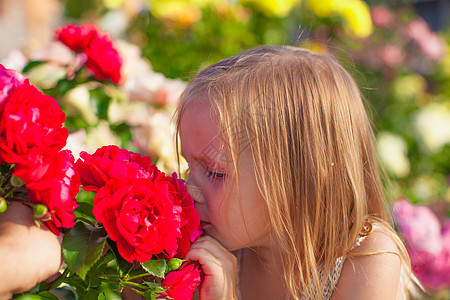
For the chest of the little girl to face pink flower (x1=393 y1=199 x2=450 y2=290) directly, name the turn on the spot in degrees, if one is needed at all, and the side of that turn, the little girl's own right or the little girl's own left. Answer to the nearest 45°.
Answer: approximately 135° to the little girl's own right

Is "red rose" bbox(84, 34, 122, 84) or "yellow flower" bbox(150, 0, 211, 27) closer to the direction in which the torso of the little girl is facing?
the red rose

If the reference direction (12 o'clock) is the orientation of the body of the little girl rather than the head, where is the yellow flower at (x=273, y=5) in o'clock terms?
The yellow flower is roughly at 3 o'clock from the little girl.

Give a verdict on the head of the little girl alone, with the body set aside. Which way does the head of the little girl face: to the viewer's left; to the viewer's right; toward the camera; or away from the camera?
to the viewer's left

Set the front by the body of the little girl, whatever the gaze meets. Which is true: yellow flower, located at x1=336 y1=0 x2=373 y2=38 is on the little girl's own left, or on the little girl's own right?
on the little girl's own right

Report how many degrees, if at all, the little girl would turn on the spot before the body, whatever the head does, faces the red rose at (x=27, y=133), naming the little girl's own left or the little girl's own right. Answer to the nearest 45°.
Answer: approximately 45° to the little girl's own left

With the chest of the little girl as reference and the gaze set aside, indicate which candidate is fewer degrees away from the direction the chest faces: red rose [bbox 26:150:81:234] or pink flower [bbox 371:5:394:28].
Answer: the red rose

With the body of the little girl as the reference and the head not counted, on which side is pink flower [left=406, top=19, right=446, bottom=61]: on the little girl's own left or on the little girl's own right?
on the little girl's own right

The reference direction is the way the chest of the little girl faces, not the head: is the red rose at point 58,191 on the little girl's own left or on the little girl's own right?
on the little girl's own left

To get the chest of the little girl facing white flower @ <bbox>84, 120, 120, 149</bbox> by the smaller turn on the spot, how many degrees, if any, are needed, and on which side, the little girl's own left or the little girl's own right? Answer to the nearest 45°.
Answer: approximately 45° to the little girl's own right

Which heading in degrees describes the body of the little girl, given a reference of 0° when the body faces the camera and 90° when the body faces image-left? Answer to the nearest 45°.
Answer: approximately 90°

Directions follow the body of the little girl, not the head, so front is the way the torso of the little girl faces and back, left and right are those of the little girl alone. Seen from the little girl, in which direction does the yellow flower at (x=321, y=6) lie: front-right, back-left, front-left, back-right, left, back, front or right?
right

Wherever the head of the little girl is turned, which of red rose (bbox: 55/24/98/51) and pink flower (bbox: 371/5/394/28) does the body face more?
the red rose
